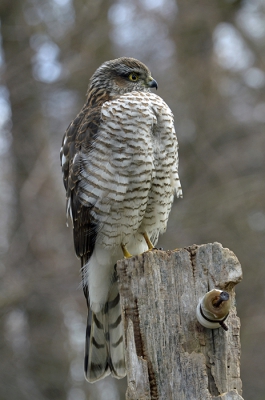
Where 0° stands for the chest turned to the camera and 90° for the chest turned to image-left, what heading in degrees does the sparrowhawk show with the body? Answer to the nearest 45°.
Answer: approximately 315°
